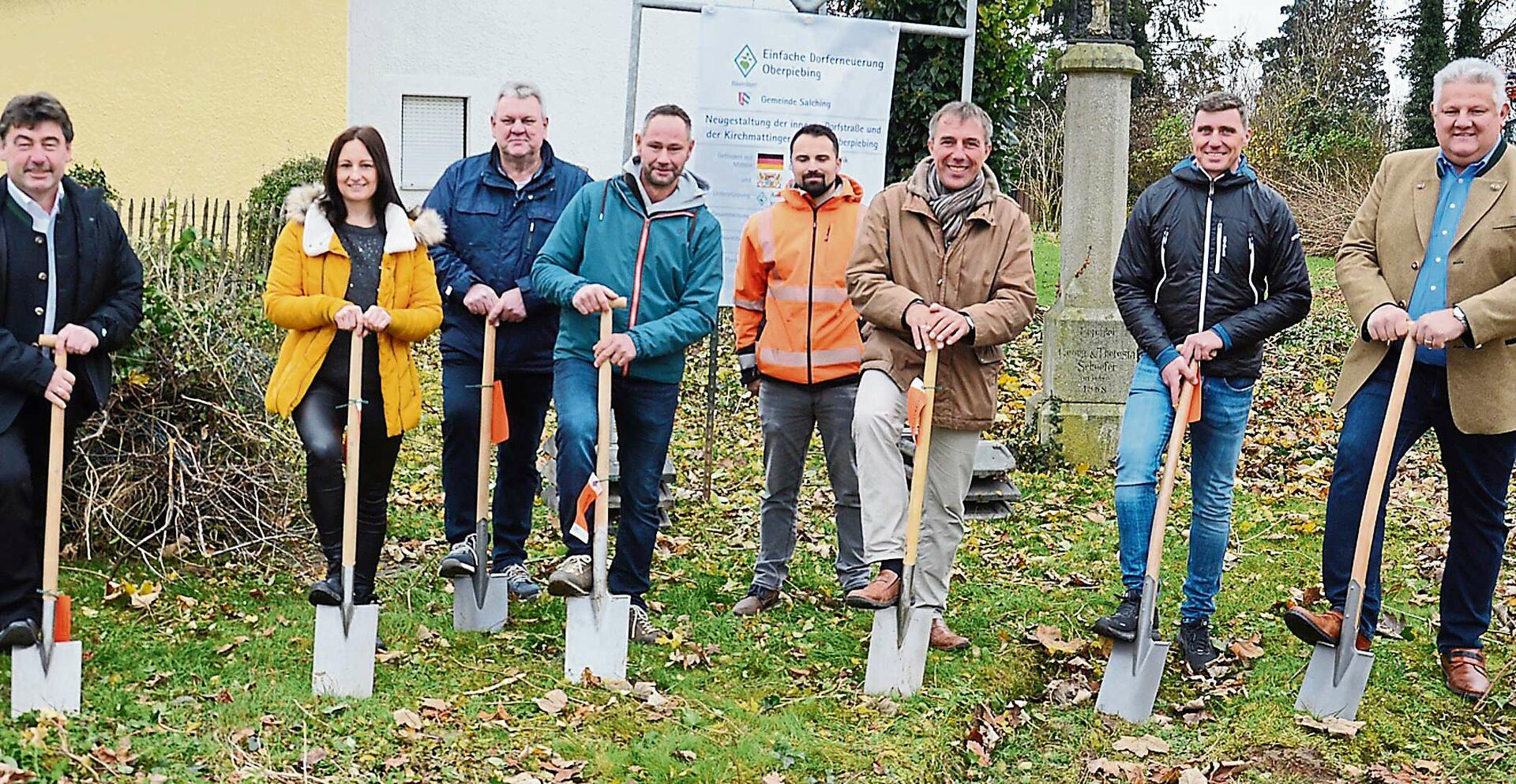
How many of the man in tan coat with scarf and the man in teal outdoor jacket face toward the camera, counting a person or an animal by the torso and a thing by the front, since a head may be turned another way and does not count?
2

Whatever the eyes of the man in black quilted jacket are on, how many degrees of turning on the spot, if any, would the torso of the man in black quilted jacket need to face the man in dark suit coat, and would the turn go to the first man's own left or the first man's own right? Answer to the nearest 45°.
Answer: approximately 45° to the first man's own right

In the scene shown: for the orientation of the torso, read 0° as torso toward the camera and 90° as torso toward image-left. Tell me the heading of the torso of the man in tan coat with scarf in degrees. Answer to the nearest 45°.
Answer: approximately 0°

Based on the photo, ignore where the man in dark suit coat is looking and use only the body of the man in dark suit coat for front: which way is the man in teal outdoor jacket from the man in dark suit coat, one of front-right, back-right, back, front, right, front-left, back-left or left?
left

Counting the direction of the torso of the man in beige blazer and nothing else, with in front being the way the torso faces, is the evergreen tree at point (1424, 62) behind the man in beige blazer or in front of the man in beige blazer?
behind

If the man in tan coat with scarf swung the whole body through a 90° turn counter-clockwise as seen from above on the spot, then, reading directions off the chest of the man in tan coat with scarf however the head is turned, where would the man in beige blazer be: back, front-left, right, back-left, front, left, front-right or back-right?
front

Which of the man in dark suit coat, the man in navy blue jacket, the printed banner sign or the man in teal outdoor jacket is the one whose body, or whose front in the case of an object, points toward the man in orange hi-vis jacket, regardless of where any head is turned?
the printed banner sign

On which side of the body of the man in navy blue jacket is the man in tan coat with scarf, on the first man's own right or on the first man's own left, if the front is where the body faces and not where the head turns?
on the first man's own left

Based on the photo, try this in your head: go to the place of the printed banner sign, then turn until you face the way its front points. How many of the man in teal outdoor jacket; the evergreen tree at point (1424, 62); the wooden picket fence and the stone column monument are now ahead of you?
1

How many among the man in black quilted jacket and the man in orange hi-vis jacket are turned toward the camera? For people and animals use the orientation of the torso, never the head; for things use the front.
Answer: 2

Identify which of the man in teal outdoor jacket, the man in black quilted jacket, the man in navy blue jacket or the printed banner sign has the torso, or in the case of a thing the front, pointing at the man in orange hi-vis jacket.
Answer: the printed banner sign

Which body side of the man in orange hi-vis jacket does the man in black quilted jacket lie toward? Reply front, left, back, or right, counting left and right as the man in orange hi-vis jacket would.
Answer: left

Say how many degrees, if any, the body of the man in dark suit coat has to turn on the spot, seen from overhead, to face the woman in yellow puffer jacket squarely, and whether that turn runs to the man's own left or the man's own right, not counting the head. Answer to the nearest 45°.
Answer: approximately 90° to the man's own left
